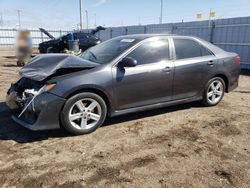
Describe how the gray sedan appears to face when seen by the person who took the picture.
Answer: facing the viewer and to the left of the viewer
